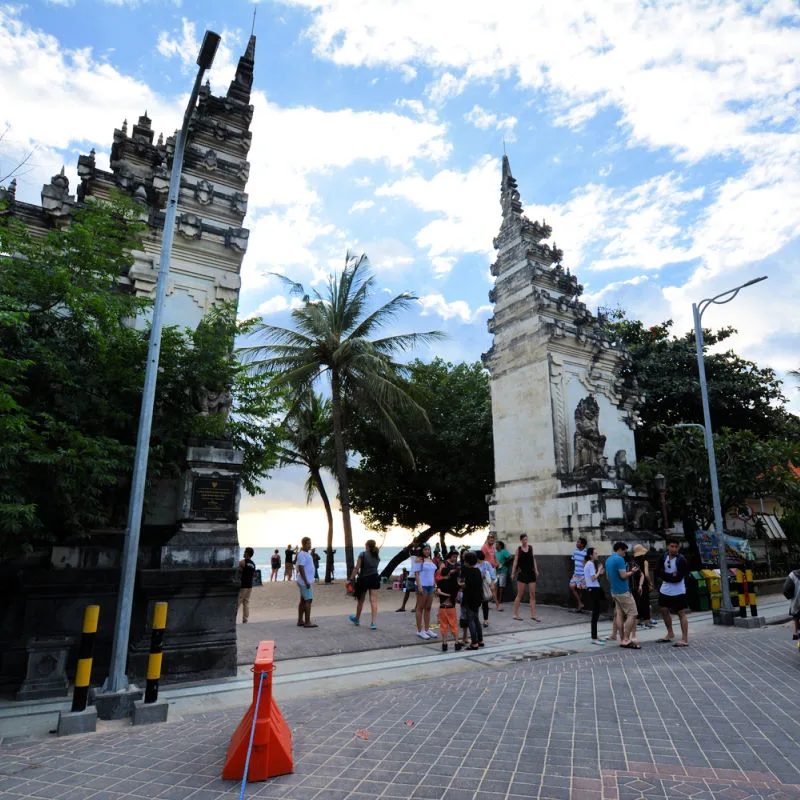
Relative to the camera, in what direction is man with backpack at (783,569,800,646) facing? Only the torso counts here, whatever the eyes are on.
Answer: to the viewer's right

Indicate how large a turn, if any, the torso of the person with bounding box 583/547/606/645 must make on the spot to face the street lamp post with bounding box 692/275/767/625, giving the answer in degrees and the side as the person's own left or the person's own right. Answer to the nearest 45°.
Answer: approximately 45° to the person's own left

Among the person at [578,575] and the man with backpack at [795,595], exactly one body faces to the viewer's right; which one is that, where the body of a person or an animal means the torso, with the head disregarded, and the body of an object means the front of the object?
the man with backpack

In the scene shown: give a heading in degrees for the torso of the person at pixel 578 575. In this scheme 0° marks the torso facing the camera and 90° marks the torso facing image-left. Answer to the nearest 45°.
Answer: approximately 45°

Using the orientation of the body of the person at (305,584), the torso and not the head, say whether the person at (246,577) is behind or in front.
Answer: behind
